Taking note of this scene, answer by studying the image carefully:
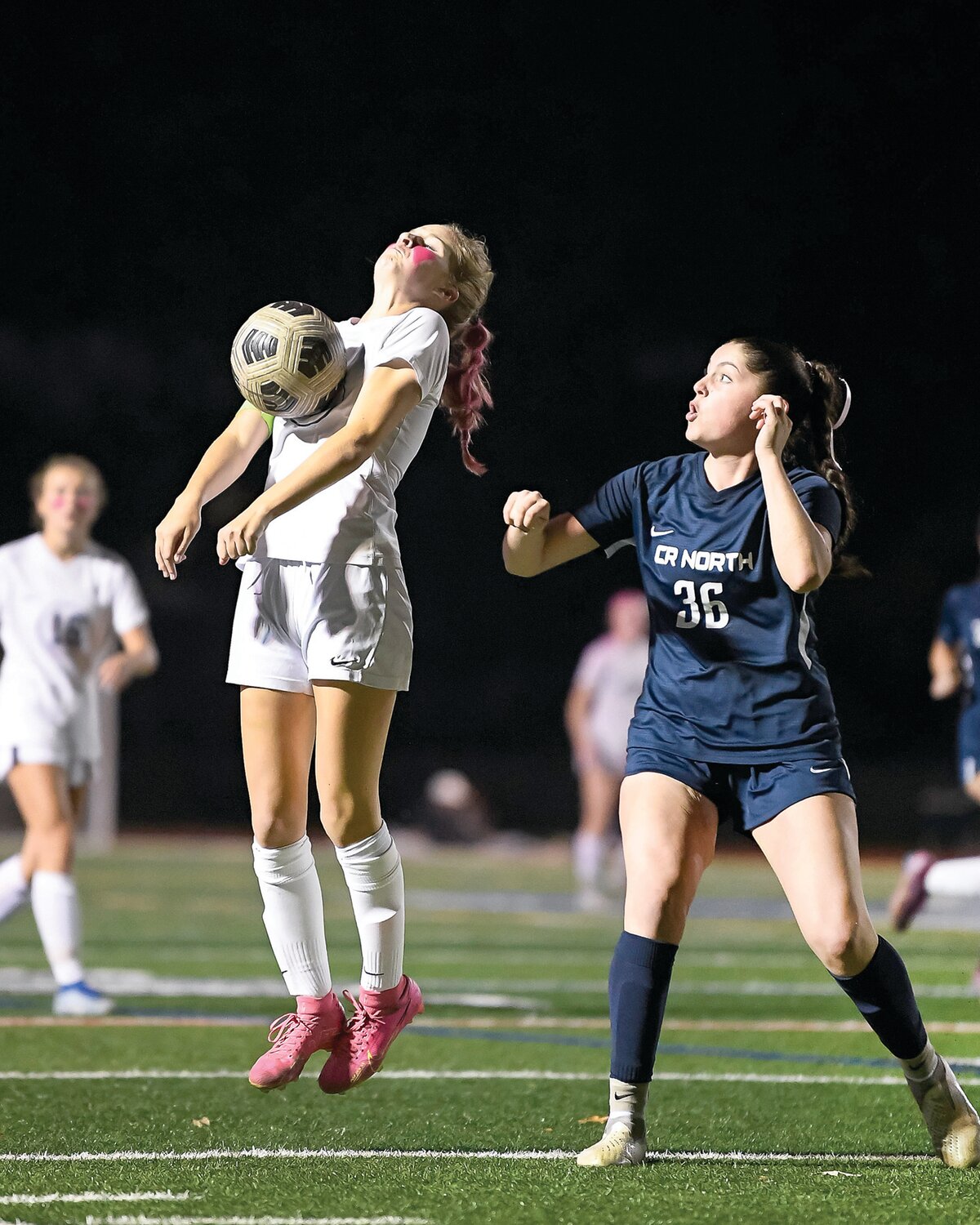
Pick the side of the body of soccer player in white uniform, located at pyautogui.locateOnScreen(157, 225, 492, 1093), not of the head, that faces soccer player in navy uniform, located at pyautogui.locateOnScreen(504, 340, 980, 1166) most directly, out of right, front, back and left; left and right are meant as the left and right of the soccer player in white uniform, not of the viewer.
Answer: left

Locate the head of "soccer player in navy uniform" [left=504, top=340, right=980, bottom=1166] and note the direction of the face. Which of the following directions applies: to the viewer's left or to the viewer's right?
to the viewer's left

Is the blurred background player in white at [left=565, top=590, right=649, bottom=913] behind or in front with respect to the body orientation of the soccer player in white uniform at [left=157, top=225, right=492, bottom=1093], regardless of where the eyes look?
behind

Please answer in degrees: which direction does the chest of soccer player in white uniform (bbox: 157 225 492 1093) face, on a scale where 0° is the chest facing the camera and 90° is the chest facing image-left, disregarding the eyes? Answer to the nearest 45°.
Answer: approximately 45°
